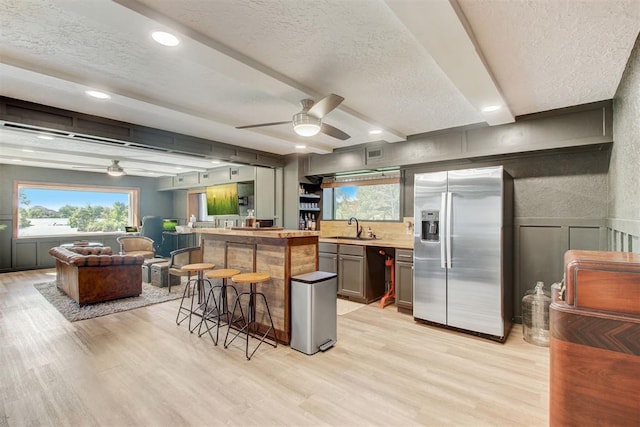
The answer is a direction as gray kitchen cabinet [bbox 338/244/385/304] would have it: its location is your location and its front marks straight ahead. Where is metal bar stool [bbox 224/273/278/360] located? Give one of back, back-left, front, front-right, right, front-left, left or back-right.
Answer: front

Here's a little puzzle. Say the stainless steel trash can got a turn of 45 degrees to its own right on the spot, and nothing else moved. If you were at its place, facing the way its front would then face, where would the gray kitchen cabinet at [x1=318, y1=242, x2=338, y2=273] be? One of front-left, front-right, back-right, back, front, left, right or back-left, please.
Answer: back

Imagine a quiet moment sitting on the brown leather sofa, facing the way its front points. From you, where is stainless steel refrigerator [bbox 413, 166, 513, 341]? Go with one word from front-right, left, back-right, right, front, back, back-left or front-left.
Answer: front-right

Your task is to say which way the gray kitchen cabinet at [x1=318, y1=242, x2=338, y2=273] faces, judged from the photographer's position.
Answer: facing the viewer and to the left of the viewer

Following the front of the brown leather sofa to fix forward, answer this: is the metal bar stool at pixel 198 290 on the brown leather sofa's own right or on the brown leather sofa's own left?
on the brown leather sofa's own right

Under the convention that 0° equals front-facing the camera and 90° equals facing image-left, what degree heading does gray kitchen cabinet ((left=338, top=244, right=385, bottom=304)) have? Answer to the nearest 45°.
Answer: approximately 45°

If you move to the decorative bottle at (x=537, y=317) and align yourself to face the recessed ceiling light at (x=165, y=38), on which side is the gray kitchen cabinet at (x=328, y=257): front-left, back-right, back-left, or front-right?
front-right

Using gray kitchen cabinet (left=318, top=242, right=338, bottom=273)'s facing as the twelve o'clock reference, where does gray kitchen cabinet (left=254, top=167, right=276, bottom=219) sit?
gray kitchen cabinet (left=254, top=167, right=276, bottom=219) is roughly at 3 o'clock from gray kitchen cabinet (left=318, top=242, right=338, bottom=273).

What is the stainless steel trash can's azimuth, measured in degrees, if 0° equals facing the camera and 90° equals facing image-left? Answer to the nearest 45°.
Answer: approximately 315°

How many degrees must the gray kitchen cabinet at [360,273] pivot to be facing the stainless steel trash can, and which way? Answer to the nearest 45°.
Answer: approximately 45° to its left

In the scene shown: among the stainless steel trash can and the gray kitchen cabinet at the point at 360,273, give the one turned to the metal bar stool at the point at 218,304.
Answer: the gray kitchen cabinet

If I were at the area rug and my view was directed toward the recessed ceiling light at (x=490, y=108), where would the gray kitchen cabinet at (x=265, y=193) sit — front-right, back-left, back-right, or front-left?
front-left

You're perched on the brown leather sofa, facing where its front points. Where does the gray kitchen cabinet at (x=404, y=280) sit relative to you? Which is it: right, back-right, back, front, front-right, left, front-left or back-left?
front-right

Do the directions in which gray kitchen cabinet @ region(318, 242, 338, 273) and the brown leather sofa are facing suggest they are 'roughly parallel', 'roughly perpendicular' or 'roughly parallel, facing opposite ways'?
roughly parallel, facing opposite ways
